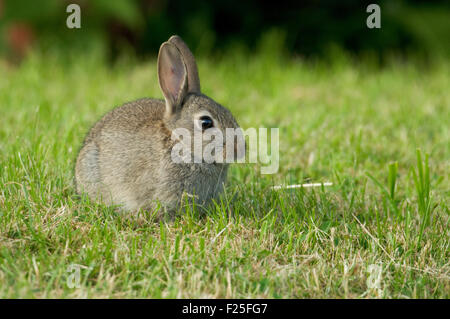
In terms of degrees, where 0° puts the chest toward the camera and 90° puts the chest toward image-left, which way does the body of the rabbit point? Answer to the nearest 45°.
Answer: approximately 270°
